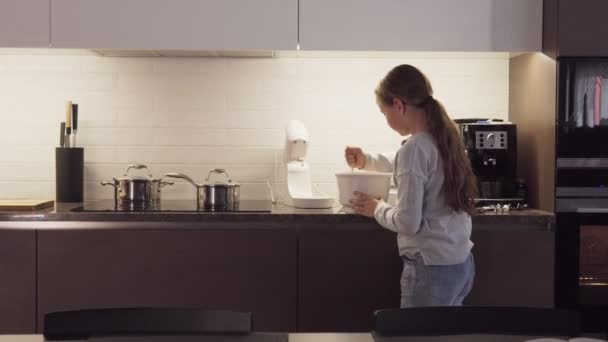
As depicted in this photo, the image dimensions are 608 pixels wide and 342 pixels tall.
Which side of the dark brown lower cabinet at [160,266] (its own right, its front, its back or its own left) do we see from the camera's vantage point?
front

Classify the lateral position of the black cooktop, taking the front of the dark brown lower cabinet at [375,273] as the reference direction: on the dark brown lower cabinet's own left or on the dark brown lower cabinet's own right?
on the dark brown lower cabinet's own right

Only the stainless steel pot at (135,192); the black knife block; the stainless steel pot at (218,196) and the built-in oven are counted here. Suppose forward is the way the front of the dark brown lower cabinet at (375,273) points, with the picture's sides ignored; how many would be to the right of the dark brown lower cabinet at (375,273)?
3

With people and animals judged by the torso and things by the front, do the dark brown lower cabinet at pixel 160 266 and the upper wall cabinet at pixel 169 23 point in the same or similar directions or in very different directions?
same or similar directions

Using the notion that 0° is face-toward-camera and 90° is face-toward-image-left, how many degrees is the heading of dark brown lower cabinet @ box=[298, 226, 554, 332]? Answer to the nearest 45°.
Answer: approximately 0°

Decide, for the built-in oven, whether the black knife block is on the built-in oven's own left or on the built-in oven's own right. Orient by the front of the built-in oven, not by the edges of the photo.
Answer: on the built-in oven's own right

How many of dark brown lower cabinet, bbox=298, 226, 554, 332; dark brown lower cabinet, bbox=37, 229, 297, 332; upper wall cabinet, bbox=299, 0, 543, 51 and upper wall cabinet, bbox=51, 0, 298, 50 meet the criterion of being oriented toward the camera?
4

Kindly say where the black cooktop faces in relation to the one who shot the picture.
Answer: facing the viewer

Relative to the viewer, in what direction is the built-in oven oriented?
toward the camera

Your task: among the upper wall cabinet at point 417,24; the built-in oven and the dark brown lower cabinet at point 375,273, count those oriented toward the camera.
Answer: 3

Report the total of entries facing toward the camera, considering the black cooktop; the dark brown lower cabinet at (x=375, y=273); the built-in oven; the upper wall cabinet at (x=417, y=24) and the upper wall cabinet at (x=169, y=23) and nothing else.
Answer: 5

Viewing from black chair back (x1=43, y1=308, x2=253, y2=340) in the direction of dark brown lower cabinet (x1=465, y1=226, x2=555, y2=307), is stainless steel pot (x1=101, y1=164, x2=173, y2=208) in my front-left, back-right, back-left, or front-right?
front-left

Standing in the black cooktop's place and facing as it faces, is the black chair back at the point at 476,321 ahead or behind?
ahead

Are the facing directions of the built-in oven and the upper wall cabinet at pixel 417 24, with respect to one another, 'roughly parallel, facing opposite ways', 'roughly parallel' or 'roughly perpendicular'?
roughly parallel

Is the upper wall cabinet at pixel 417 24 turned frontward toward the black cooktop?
no

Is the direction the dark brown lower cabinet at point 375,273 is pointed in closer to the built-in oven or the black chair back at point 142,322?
the black chair back
